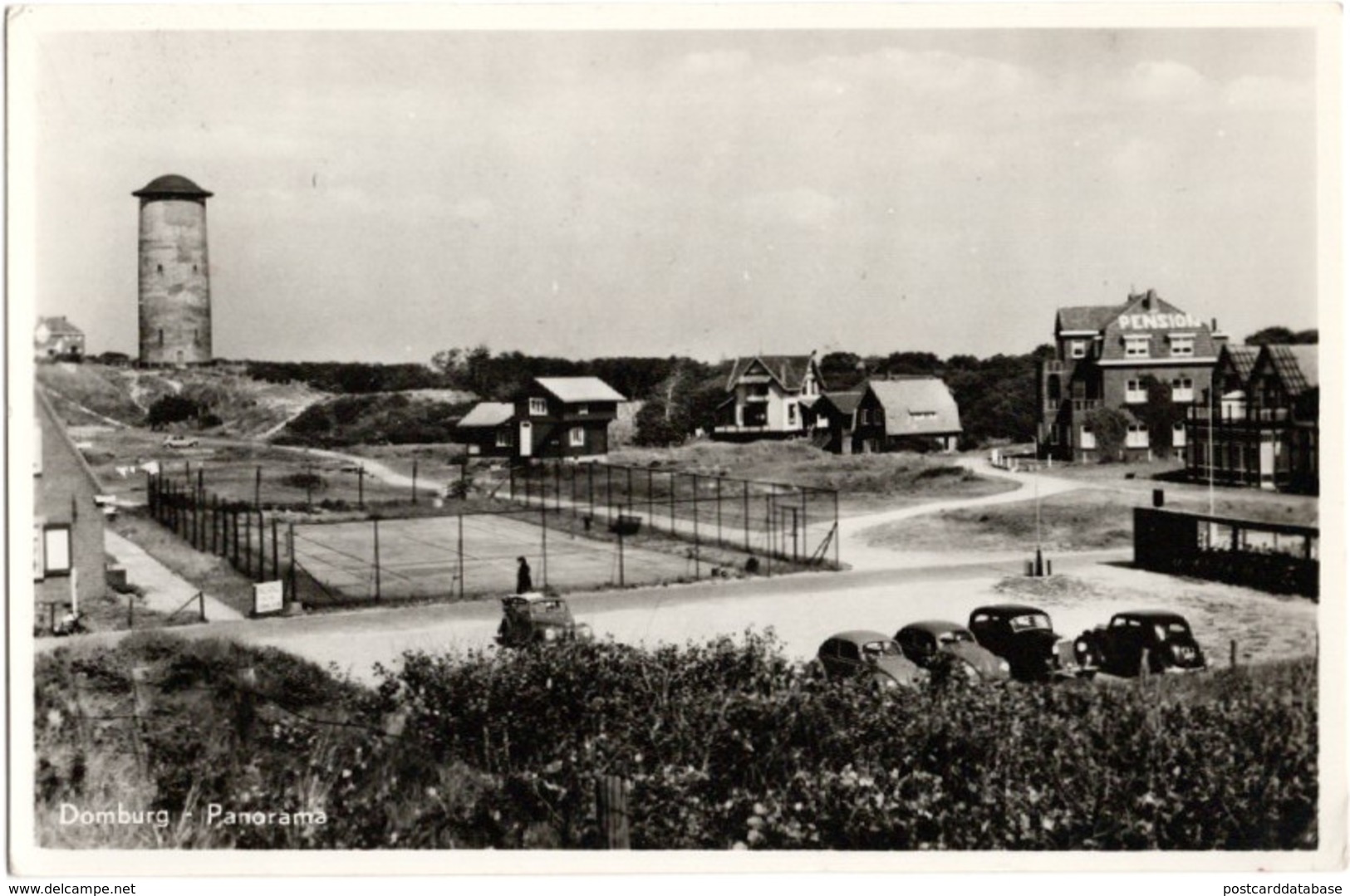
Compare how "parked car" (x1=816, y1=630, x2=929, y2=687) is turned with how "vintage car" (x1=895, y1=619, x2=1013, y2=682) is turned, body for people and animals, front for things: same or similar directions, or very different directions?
same or similar directions

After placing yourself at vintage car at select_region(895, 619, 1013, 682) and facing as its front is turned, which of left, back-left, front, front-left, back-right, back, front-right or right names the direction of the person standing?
back-right

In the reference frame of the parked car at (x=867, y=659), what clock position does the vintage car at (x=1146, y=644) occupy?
The vintage car is roughly at 10 o'clock from the parked car.

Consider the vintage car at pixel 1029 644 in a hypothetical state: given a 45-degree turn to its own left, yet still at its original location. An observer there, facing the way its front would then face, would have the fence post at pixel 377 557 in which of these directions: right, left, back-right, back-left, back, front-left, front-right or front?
back

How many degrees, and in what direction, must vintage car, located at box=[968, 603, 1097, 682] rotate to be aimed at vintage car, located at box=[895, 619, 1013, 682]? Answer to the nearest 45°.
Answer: approximately 90° to its right

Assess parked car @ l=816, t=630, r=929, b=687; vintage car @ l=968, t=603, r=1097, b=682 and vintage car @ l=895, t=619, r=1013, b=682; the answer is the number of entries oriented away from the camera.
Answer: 0

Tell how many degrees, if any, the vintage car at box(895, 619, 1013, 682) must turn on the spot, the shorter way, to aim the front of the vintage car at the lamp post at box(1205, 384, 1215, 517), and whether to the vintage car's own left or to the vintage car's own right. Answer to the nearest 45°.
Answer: approximately 90° to the vintage car's own left

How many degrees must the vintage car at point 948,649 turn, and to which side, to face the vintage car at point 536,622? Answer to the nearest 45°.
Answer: approximately 135° to its right

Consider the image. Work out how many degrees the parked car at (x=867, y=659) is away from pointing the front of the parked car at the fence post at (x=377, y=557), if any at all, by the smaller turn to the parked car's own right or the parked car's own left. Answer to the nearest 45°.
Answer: approximately 135° to the parked car's own right

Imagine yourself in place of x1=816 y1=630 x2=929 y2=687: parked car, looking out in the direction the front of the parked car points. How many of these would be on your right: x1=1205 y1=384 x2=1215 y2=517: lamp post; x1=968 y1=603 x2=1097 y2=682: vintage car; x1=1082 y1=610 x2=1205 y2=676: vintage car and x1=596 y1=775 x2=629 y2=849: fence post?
1

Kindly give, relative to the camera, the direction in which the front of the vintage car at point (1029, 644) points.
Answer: facing the viewer and to the right of the viewer

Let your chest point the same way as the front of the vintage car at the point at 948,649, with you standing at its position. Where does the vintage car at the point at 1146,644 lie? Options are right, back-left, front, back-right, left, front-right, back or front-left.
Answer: front-left

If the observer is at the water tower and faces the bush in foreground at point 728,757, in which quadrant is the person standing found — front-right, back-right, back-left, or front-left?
front-left
